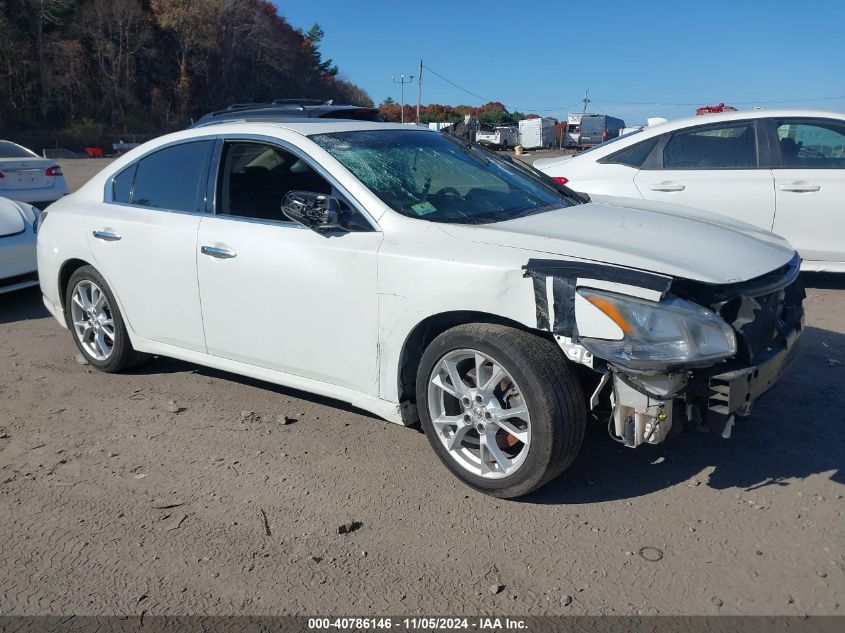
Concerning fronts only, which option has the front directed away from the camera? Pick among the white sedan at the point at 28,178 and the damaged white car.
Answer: the white sedan

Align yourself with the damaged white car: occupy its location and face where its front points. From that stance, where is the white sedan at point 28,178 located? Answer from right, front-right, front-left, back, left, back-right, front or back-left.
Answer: back

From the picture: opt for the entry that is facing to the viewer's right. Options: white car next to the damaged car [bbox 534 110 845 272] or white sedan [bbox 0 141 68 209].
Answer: the white car next to the damaged car

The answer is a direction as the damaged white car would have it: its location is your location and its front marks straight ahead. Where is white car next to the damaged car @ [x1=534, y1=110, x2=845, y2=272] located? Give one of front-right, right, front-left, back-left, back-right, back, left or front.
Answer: left

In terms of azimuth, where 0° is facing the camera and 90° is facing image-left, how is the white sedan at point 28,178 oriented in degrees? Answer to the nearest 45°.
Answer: approximately 180°

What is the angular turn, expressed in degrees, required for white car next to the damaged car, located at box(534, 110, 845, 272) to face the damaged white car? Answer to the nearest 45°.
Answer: approximately 135° to its right

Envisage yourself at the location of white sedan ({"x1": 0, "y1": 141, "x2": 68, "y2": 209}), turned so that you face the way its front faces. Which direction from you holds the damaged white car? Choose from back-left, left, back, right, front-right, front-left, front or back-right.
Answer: back

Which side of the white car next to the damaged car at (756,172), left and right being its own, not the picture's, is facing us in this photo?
right

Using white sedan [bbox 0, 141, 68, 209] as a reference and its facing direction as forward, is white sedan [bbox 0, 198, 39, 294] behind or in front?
behind

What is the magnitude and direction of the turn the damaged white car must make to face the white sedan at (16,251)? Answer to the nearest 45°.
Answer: approximately 180°

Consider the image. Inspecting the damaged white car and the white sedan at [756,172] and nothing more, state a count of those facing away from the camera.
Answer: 0

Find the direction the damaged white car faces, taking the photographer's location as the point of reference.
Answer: facing the viewer and to the right of the viewer

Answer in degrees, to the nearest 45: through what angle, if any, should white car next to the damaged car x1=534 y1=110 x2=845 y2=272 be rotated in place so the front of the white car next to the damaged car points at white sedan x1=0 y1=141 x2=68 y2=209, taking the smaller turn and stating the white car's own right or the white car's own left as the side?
approximately 180°

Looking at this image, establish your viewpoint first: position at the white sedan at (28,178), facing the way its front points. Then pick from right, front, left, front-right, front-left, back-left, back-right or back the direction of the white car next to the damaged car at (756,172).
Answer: back-right

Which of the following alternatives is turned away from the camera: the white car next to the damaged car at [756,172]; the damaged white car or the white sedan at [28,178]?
the white sedan

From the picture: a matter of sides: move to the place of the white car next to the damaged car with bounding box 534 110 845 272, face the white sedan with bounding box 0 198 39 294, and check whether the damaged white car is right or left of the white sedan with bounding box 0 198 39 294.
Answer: left
